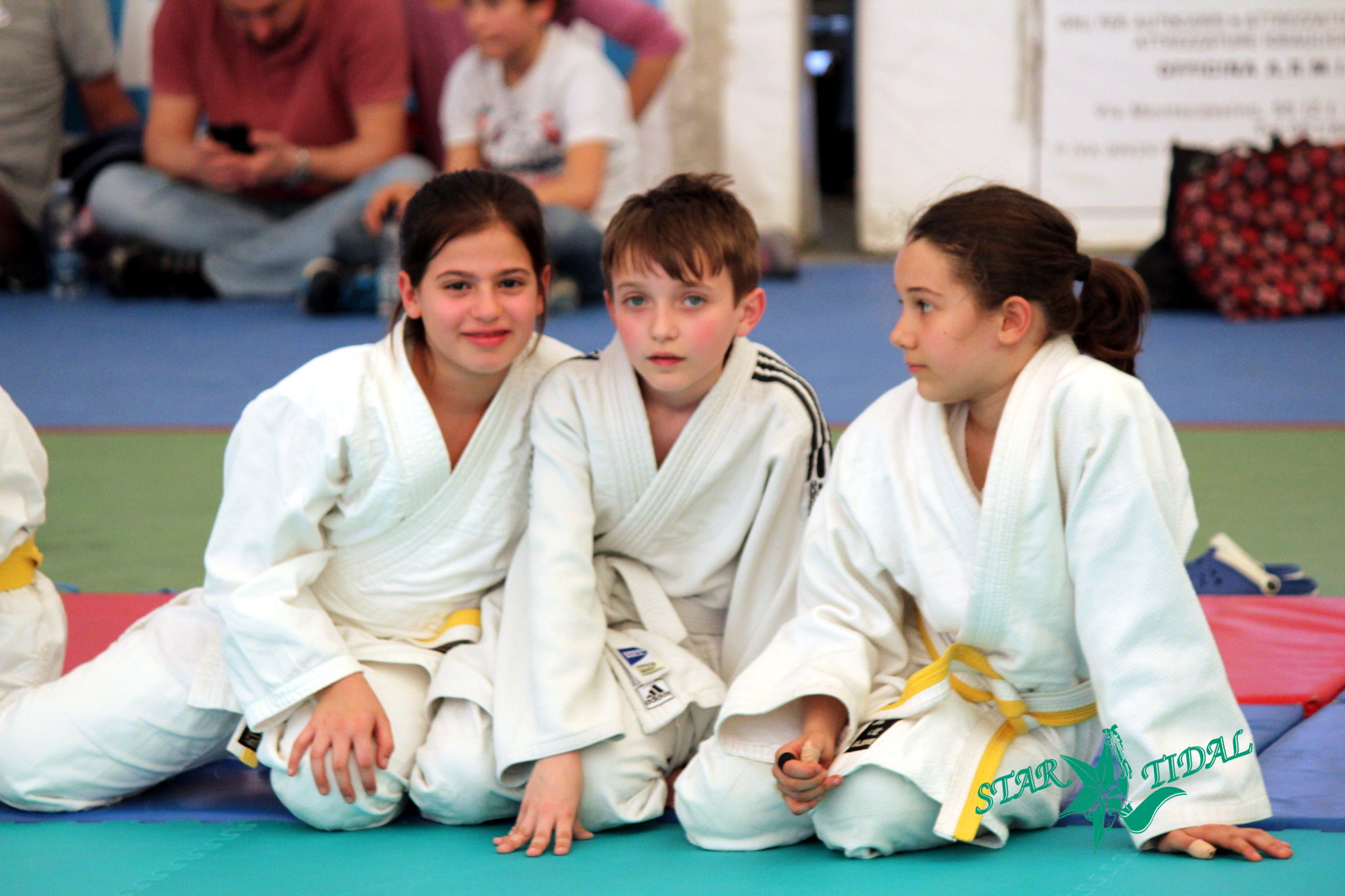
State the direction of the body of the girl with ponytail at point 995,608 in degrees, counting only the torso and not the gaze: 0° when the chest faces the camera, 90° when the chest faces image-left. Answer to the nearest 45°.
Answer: approximately 45°

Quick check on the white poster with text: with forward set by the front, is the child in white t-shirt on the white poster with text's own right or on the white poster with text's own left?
on the white poster with text's own right

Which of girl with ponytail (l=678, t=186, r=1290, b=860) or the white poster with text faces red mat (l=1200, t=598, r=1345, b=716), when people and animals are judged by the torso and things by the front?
the white poster with text

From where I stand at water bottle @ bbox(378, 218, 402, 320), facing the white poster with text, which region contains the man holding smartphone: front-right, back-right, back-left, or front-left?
back-left

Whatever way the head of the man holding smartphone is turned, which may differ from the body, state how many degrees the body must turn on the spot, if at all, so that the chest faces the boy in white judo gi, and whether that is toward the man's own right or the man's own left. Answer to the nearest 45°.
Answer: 0° — they already face them

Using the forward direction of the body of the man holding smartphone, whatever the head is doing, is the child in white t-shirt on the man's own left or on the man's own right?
on the man's own left

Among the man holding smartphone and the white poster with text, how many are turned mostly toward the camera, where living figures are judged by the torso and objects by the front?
2

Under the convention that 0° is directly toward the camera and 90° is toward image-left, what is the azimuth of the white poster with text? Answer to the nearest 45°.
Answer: approximately 0°
